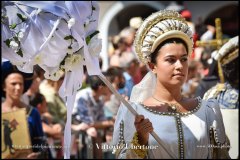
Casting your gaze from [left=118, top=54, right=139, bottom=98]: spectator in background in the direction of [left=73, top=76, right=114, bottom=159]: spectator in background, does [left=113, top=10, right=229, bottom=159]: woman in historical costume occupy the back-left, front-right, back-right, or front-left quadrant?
front-left

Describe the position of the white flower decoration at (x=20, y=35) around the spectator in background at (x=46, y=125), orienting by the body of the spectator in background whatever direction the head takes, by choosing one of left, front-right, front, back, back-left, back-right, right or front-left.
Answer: right

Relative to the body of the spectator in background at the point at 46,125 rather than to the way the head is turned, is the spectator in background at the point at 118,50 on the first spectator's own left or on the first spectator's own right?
on the first spectator's own left

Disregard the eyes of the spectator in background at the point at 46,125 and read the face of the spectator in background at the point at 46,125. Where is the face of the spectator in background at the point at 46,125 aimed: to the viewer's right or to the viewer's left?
to the viewer's right

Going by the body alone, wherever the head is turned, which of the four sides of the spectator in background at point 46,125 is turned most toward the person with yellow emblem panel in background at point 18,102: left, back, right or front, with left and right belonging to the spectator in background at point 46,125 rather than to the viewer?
right

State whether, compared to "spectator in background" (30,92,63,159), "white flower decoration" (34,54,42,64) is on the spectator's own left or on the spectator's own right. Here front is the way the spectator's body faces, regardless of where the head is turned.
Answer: on the spectator's own right
